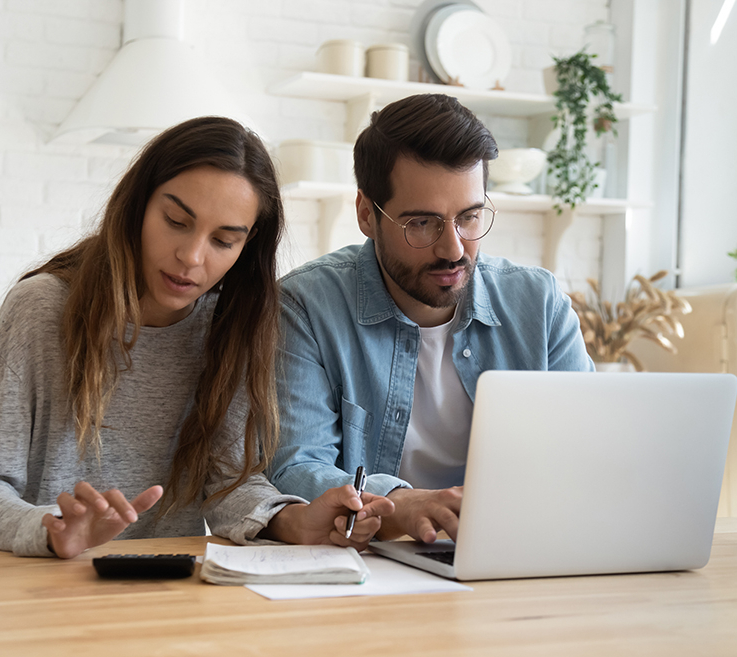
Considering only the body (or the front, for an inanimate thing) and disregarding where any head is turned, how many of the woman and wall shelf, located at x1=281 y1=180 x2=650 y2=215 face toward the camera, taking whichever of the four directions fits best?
2

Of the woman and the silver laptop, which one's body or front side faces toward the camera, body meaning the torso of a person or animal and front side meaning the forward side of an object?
the woman

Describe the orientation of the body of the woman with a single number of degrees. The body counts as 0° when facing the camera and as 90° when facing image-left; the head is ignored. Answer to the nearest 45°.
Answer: approximately 0°

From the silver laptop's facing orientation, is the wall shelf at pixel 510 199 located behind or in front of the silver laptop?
in front

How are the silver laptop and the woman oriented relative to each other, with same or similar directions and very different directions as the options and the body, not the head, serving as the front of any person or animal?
very different directions

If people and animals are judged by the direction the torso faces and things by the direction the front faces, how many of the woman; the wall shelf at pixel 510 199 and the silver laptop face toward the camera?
2

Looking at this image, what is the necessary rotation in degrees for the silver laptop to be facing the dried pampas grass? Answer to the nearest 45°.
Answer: approximately 45° to its right

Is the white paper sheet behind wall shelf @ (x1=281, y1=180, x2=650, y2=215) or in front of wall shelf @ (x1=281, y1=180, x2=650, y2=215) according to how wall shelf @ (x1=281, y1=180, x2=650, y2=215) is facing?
in front

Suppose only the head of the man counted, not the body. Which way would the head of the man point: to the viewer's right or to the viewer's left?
to the viewer's right

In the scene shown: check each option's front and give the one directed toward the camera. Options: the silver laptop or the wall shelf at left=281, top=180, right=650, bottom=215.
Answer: the wall shelf

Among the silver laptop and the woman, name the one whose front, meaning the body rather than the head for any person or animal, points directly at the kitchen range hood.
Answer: the silver laptop

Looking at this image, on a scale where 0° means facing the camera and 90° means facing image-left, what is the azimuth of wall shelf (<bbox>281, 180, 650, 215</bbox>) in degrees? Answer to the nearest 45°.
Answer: approximately 0°

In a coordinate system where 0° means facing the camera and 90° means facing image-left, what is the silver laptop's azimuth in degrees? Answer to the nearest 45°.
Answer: approximately 135°
